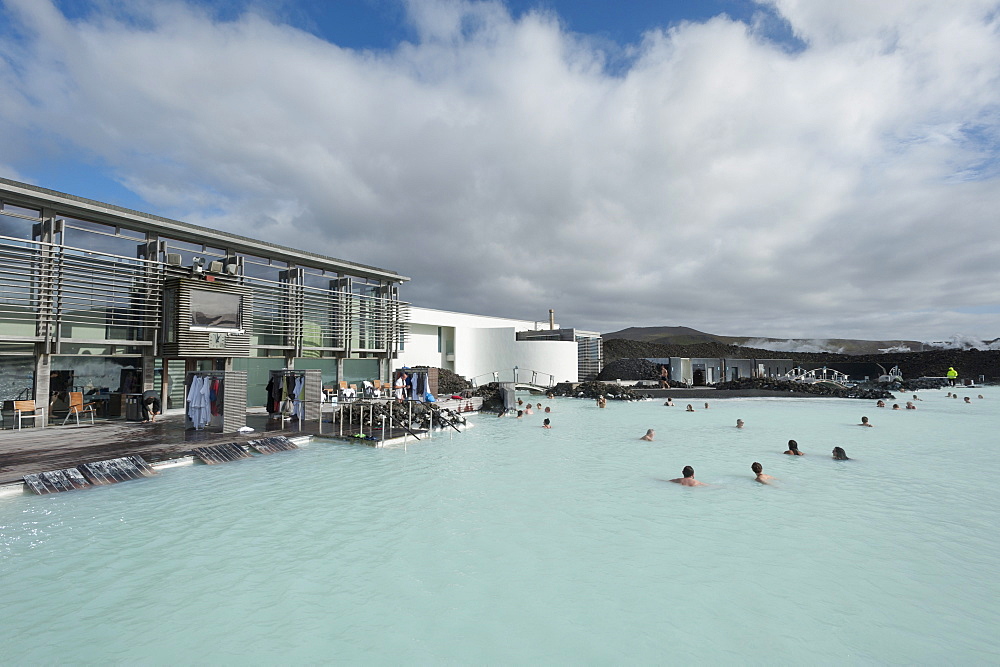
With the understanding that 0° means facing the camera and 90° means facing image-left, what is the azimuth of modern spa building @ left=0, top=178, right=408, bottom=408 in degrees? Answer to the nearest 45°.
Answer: approximately 315°

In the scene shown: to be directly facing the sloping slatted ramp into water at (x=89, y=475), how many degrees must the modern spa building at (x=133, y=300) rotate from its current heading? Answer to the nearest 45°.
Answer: approximately 45° to its right

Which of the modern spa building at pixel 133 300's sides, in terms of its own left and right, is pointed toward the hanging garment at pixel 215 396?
front

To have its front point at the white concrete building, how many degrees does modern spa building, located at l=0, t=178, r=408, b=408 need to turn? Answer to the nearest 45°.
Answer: approximately 90° to its left

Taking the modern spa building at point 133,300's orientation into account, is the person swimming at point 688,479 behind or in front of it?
in front

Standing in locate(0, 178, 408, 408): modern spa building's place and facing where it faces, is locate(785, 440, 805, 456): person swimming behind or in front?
in front

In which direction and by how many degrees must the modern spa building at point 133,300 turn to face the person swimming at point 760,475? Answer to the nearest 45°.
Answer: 0° — it already faces them

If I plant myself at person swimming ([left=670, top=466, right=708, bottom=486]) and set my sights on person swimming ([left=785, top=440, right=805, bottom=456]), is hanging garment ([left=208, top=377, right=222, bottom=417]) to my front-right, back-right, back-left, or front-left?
back-left
